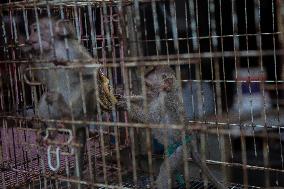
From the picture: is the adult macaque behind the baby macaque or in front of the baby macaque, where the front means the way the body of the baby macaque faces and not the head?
in front
